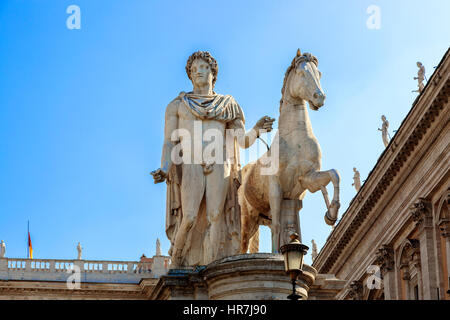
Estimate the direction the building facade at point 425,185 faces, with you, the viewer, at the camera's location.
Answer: facing the viewer and to the left of the viewer

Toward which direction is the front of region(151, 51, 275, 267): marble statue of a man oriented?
toward the camera

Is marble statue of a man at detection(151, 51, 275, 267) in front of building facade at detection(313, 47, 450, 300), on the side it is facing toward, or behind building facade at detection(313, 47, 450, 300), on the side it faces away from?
in front

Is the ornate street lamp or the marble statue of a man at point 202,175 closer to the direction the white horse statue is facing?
the ornate street lamp

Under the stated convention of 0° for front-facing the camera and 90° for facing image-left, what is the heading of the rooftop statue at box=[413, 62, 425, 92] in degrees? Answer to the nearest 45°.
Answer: approximately 90°

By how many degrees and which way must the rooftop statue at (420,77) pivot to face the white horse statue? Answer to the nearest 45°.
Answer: approximately 90° to its left

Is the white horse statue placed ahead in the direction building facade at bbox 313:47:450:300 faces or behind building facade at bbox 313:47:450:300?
ahead

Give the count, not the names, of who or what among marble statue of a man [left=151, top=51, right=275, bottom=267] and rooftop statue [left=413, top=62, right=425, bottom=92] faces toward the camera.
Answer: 1

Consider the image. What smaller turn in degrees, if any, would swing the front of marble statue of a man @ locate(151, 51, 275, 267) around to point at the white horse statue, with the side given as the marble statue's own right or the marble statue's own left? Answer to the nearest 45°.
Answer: approximately 135° to the marble statue's own left

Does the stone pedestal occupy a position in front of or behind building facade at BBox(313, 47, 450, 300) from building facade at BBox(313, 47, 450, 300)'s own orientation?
in front
